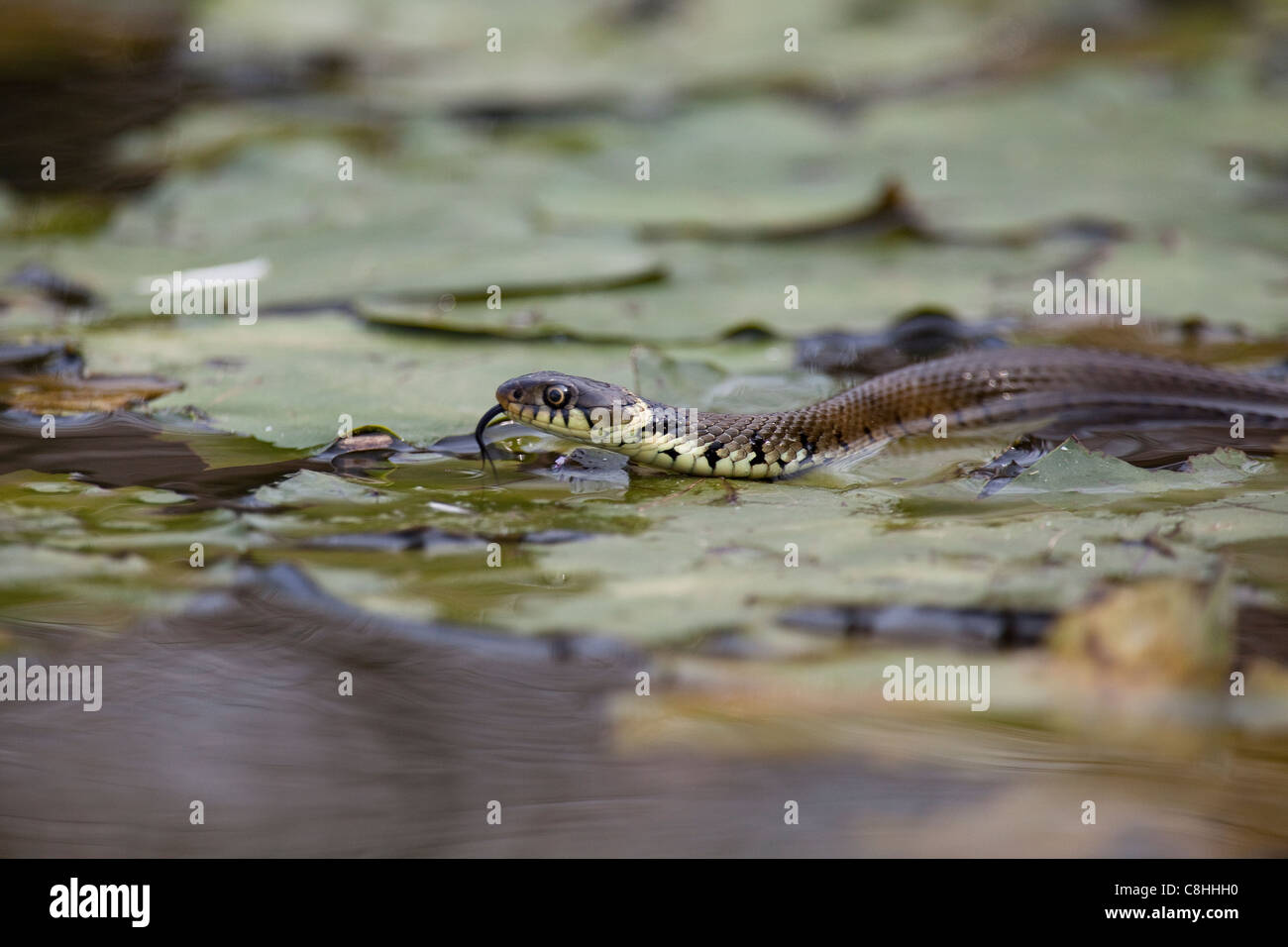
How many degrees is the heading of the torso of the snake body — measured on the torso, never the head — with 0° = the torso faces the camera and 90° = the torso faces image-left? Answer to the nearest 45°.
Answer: approximately 90°
